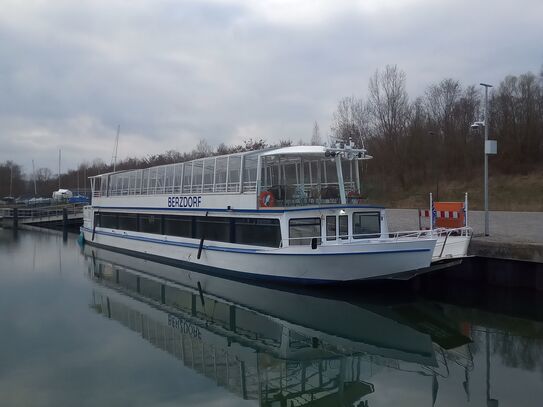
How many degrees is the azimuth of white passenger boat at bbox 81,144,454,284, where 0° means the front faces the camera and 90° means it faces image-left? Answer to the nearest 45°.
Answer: approximately 315°
